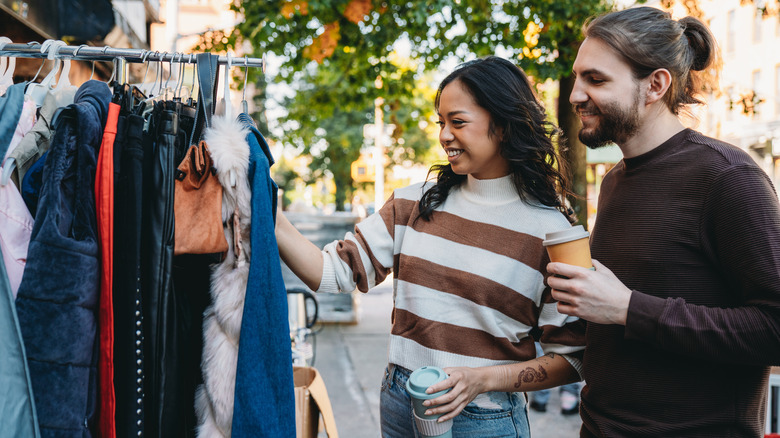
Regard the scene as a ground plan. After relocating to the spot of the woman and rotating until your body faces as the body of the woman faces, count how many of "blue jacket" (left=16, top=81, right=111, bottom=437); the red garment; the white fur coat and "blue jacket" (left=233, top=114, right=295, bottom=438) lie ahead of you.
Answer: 4

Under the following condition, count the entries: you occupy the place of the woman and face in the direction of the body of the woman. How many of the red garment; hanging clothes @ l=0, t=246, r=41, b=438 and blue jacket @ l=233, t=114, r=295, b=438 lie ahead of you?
3

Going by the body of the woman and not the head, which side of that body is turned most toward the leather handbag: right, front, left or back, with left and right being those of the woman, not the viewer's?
front

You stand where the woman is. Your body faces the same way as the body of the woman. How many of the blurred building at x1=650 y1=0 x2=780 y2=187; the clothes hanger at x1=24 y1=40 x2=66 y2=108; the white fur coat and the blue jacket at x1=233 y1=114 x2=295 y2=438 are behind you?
1

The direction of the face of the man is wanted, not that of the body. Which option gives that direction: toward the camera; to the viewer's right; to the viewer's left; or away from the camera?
to the viewer's left

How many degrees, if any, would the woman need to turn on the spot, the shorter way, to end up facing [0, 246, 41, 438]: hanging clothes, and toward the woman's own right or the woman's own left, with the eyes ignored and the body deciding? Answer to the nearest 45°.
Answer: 0° — they already face it

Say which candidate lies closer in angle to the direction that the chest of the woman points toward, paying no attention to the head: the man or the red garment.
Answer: the red garment

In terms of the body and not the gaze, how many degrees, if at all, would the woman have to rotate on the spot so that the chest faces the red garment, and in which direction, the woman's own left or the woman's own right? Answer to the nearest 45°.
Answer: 0° — they already face it

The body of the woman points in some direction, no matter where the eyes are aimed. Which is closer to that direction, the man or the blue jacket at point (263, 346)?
the blue jacket

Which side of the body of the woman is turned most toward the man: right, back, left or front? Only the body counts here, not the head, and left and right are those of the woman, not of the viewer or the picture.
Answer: left

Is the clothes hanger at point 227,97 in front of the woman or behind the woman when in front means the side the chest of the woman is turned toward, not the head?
in front

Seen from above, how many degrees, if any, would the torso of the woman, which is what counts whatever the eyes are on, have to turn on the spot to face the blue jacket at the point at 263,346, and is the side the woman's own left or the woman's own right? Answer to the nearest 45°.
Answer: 0° — they already face it

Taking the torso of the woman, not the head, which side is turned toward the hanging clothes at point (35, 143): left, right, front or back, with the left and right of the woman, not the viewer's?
front

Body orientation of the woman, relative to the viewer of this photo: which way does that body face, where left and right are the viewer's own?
facing the viewer and to the left of the viewer

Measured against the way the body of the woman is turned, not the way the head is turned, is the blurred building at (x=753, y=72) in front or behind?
behind
